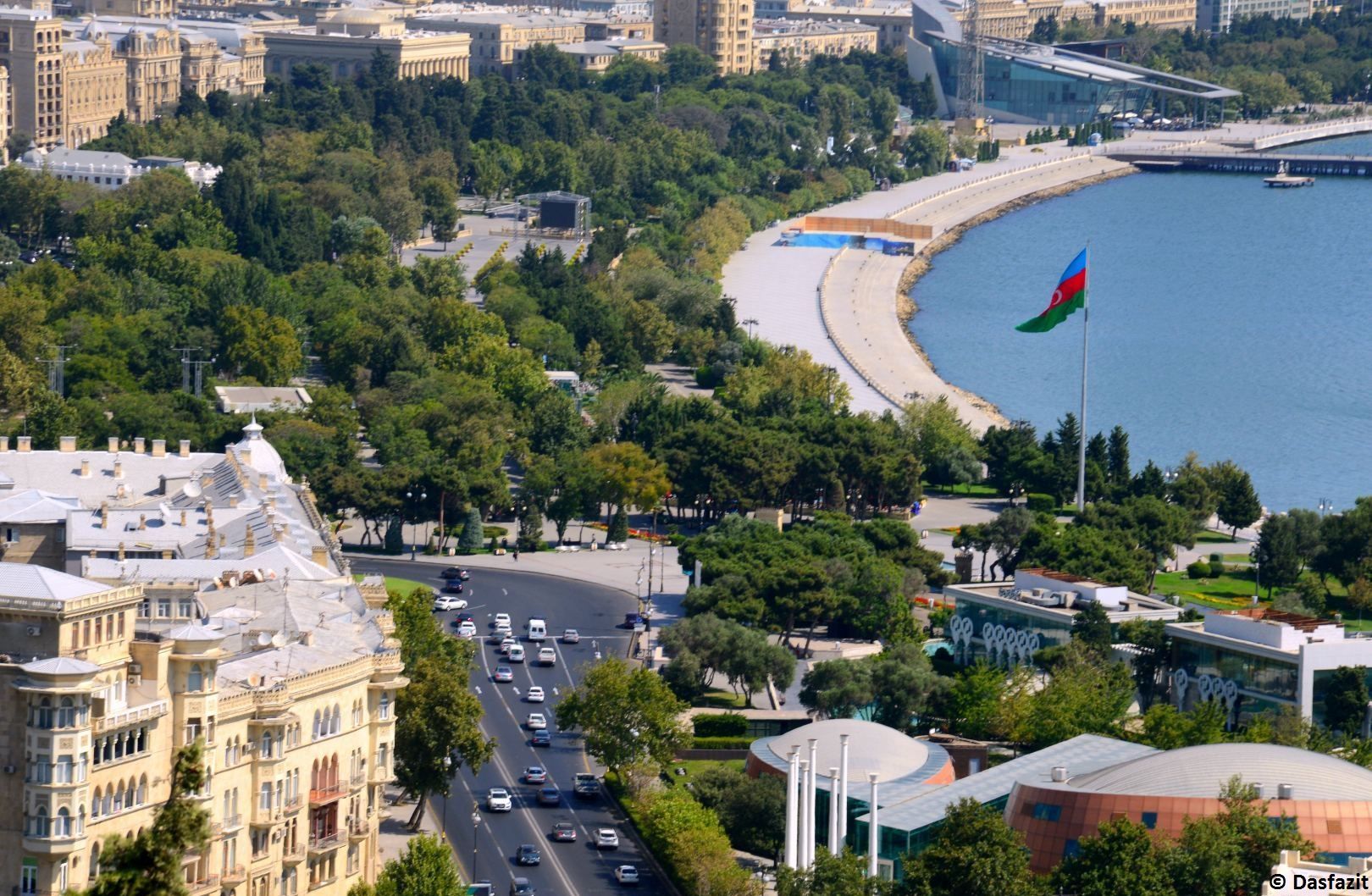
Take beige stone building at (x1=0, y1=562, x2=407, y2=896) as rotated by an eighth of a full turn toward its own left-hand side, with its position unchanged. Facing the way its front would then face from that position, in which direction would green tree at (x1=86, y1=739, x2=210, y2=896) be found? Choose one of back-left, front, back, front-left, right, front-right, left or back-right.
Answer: right
